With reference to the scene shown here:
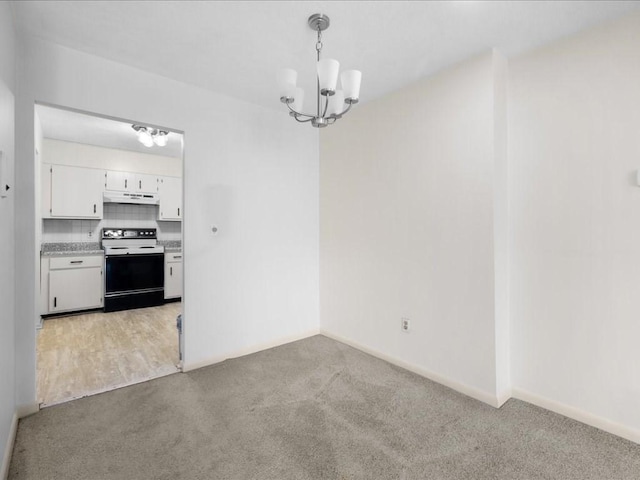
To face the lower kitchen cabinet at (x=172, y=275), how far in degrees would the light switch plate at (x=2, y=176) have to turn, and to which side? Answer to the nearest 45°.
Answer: approximately 45° to its left

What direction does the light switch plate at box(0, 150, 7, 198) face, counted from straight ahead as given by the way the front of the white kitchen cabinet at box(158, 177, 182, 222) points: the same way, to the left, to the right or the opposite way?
to the left

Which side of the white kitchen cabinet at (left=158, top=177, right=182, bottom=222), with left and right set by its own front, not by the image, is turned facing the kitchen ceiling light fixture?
front

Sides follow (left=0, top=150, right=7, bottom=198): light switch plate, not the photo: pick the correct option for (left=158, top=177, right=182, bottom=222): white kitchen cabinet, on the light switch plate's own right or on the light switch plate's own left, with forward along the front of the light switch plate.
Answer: on the light switch plate's own left

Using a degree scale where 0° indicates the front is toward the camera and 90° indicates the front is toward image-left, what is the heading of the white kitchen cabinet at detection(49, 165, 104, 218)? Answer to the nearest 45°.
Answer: approximately 0°

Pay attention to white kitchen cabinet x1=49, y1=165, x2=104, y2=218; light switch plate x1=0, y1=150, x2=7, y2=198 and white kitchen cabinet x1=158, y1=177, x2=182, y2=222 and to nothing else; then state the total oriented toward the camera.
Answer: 2

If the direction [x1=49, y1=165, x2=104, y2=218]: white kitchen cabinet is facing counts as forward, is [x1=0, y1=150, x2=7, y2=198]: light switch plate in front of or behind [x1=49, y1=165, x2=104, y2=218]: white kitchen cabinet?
in front

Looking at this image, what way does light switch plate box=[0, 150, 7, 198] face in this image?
to the viewer's right

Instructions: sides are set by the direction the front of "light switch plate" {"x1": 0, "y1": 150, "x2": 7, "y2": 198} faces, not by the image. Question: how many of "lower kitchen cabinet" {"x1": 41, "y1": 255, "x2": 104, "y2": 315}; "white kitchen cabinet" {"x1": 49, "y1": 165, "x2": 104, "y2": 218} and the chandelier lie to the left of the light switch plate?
2

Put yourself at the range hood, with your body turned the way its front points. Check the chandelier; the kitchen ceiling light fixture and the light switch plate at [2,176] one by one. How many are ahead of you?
3
